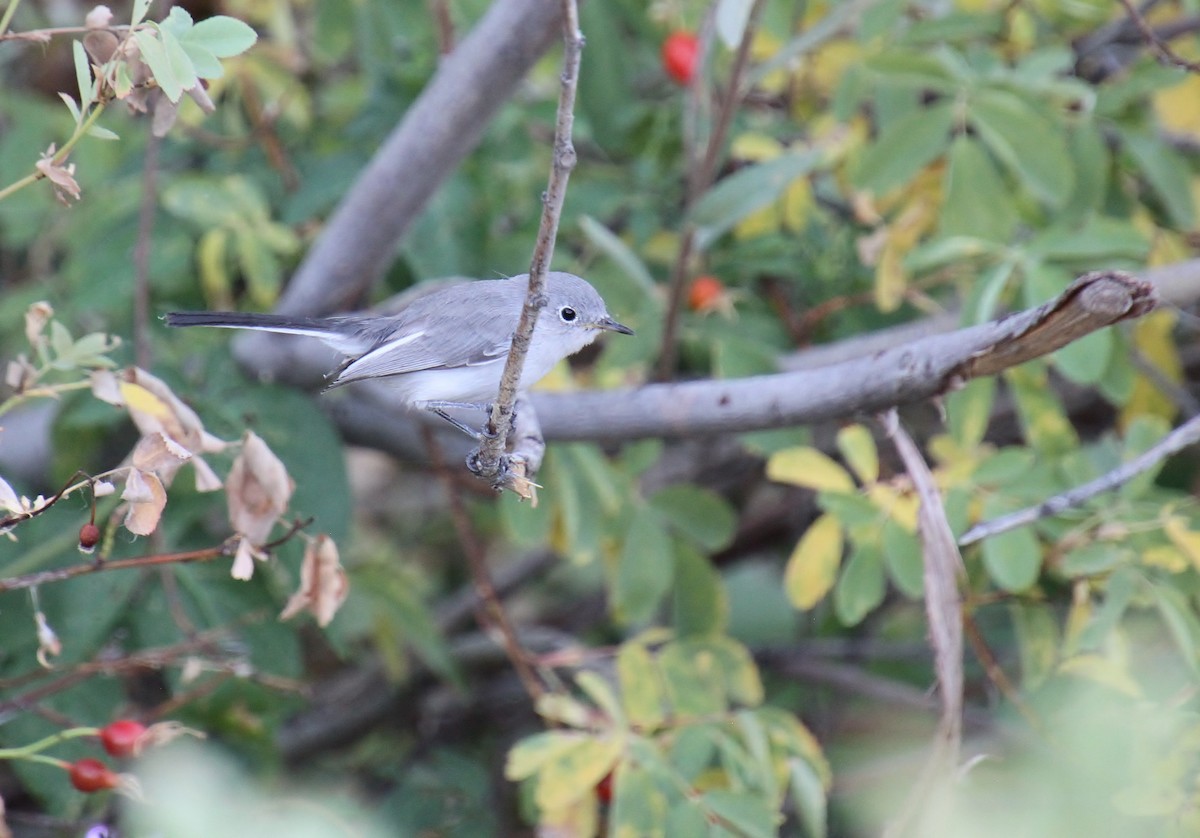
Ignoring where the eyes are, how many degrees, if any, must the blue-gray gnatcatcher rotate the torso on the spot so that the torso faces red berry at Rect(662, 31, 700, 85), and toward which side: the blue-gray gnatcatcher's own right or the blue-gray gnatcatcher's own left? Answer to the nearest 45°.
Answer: approximately 45° to the blue-gray gnatcatcher's own left

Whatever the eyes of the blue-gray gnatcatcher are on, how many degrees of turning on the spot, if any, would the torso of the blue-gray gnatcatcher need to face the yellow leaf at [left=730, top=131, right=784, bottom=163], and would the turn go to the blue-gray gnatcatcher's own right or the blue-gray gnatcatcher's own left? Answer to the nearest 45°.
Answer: approximately 45° to the blue-gray gnatcatcher's own left

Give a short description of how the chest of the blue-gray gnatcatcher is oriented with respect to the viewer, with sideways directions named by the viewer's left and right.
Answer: facing to the right of the viewer

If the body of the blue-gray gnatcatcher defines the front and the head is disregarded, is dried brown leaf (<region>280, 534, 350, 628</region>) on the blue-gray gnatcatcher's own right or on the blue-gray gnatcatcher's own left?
on the blue-gray gnatcatcher's own right

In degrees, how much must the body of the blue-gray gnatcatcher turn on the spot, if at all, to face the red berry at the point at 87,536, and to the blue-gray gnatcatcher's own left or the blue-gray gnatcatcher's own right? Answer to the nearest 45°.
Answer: approximately 135° to the blue-gray gnatcatcher's own right

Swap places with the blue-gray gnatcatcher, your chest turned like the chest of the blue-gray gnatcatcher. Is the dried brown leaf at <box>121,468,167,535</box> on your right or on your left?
on your right

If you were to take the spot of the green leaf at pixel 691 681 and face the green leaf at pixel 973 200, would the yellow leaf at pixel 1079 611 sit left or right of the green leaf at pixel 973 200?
right
